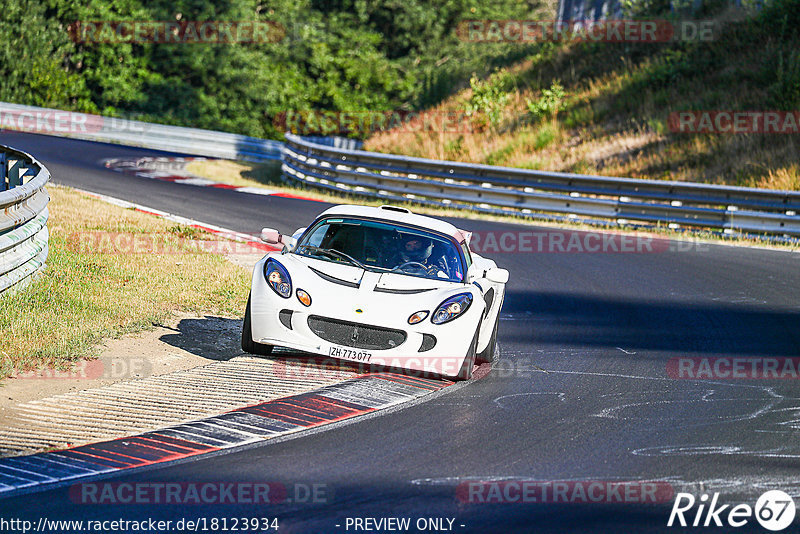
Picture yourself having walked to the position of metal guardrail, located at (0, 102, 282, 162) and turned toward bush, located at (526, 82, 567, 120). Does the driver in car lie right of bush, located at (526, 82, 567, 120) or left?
right

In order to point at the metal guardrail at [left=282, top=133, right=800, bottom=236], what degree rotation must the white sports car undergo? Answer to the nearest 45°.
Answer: approximately 180°

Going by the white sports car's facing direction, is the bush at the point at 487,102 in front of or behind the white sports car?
behind

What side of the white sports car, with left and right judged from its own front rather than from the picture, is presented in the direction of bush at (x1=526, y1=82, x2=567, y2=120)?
back

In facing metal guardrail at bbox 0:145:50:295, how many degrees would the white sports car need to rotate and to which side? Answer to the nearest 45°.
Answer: approximately 135° to its right

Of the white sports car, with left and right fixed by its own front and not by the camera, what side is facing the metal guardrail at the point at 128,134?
back

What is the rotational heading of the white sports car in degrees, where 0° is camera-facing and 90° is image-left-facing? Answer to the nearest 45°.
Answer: approximately 0°
